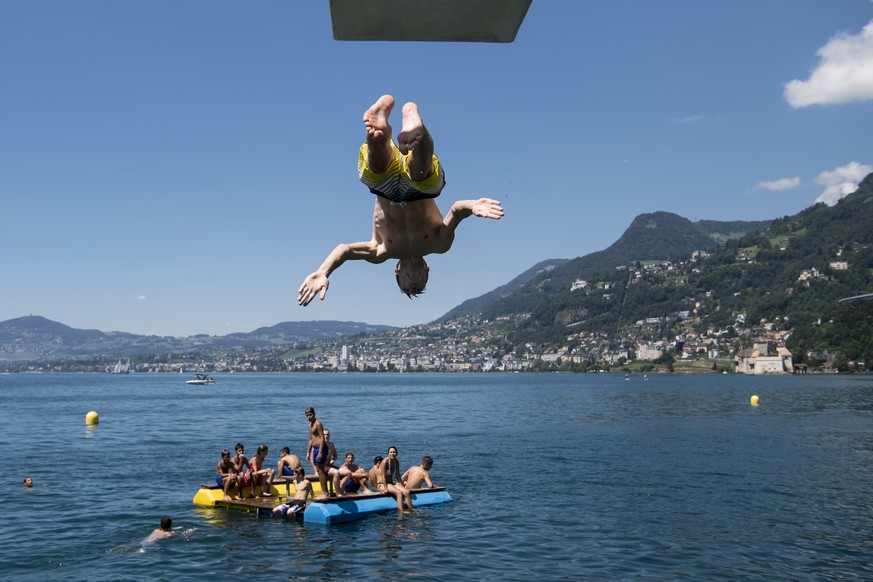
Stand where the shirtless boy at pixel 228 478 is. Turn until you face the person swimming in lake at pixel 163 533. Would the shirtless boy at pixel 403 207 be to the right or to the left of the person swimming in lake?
left

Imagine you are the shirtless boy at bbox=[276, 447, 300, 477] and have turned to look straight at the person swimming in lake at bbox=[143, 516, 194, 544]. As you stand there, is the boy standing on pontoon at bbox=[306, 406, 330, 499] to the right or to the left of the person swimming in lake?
left

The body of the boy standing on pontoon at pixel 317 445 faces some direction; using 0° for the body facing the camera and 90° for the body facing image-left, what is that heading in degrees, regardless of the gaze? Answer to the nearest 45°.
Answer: approximately 45°

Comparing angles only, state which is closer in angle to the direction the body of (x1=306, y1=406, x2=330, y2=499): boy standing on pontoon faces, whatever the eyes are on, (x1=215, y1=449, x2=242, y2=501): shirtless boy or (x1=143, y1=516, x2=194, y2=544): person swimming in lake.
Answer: the person swimming in lake

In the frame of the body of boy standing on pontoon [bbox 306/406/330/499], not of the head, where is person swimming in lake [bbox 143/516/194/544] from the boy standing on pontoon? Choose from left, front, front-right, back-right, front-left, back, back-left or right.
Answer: front-right

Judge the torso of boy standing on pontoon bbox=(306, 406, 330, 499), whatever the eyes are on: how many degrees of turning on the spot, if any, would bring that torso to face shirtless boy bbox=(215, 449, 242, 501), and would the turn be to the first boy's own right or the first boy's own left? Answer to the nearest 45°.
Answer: approximately 90° to the first boy's own right

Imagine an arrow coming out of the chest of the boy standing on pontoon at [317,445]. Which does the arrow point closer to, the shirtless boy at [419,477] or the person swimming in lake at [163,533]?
the person swimming in lake

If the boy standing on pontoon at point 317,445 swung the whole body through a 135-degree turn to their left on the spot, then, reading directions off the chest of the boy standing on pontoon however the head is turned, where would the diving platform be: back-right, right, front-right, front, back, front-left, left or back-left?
right

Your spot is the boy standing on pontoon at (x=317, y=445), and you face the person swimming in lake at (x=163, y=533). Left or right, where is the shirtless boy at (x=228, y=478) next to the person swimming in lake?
right
